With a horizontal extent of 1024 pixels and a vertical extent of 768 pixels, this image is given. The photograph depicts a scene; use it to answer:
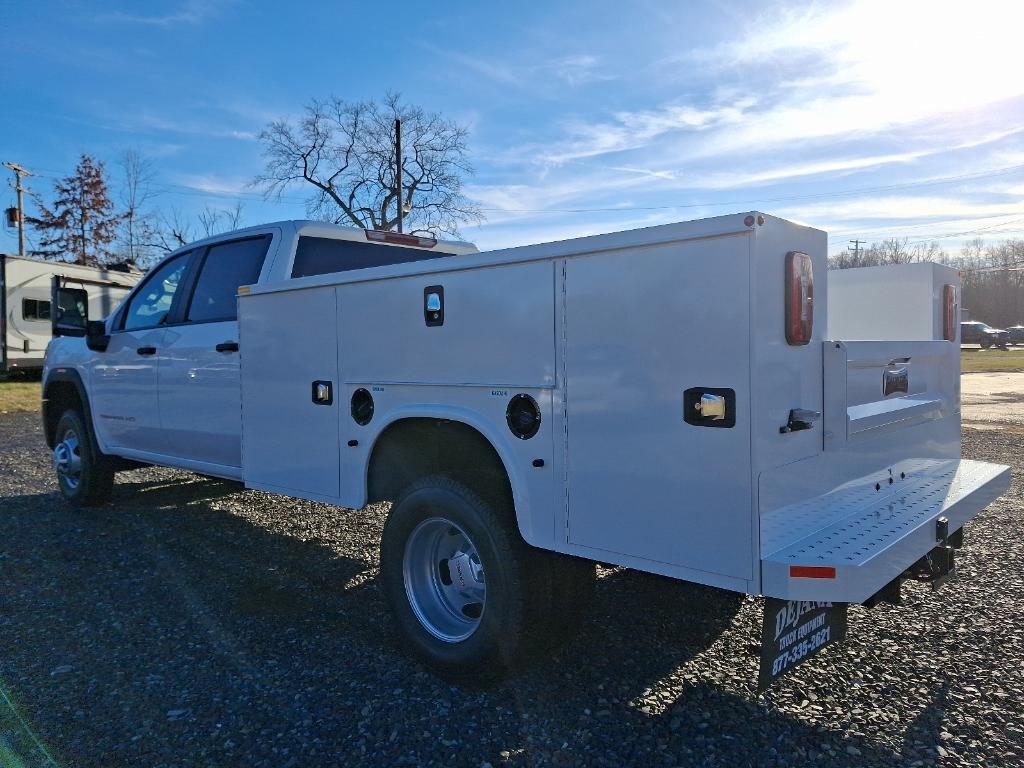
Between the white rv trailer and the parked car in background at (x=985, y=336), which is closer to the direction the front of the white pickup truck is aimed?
the white rv trailer

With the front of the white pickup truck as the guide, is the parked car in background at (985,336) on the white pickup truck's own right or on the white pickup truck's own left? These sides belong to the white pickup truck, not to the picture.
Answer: on the white pickup truck's own right

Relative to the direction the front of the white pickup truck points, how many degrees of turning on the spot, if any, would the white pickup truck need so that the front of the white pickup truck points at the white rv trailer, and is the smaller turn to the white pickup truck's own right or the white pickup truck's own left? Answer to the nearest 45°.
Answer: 0° — it already faces it

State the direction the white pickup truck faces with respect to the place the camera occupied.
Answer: facing away from the viewer and to the left of the viewer
